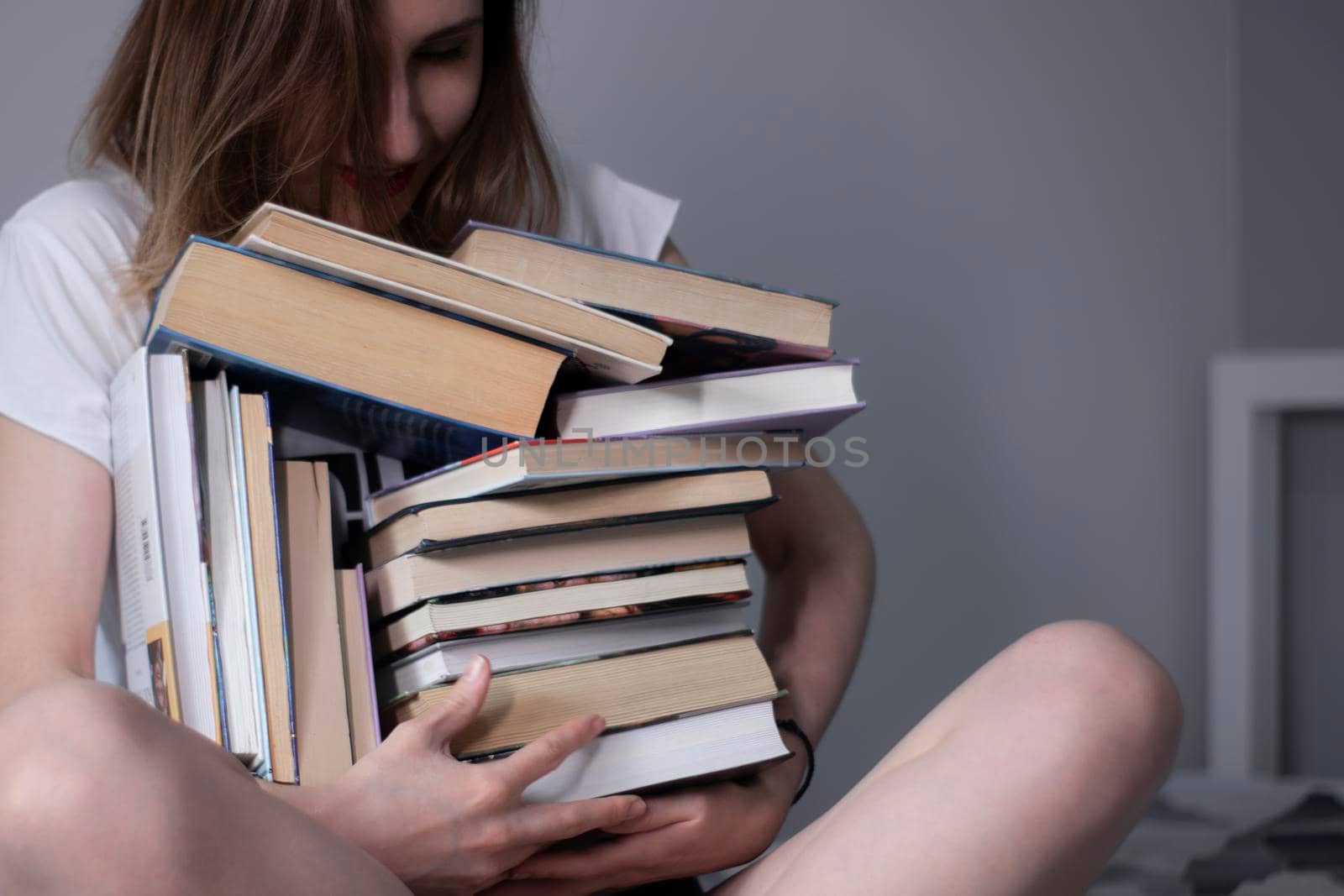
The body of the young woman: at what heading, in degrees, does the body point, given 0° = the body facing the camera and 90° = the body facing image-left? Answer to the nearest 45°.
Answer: approximately 315°
